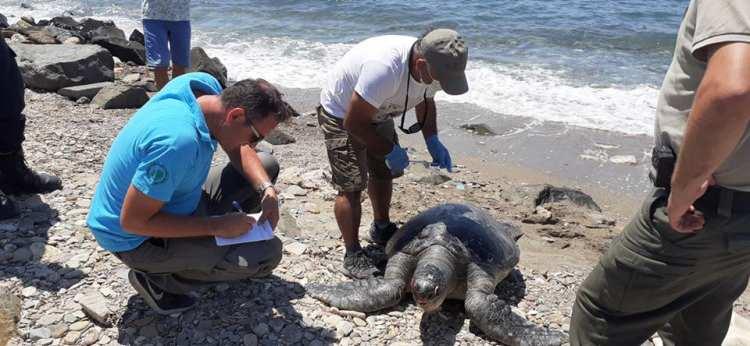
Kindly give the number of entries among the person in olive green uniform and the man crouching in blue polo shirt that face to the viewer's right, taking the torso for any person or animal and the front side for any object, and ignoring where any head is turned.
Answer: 1

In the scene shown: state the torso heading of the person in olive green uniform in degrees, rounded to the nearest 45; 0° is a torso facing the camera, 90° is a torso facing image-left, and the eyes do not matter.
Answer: approximately 90°

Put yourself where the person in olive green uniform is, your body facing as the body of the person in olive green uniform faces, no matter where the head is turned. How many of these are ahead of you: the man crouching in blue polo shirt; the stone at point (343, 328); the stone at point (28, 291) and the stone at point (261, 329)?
4

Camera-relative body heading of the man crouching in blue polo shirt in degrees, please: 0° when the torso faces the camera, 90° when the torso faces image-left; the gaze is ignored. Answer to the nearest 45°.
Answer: approximately 270°

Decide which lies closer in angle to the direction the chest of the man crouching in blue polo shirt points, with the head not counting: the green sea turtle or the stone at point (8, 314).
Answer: the green sea turtle

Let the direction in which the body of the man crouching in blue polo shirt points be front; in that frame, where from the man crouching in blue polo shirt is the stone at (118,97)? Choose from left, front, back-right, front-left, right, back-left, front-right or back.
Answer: left

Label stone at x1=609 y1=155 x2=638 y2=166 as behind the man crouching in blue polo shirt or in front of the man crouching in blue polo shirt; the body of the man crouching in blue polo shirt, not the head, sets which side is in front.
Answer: in front

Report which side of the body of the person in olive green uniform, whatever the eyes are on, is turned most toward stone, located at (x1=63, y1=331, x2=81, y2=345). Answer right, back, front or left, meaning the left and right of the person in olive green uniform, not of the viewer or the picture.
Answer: front

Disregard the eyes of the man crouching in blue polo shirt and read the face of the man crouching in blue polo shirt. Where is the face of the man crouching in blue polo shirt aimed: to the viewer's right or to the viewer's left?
to the viewer's right

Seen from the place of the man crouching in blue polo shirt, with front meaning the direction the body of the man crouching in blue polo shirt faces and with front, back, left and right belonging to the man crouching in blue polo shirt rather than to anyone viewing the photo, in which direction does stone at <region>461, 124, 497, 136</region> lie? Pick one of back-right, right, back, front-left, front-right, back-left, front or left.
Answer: front-left

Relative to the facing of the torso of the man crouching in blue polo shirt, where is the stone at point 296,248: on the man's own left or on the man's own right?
on the man's own left

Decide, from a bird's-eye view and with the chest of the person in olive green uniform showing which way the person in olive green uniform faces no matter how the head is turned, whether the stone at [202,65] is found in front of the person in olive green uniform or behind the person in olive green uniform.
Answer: in front

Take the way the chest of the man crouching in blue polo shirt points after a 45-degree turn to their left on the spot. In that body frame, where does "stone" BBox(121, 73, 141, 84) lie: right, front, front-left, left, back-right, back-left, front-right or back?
front-left

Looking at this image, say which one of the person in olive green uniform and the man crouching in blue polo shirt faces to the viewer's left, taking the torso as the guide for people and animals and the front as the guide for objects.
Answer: the person in olive green uniform

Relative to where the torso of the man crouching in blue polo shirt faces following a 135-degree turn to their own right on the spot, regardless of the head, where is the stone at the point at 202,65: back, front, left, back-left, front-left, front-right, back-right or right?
back-right
